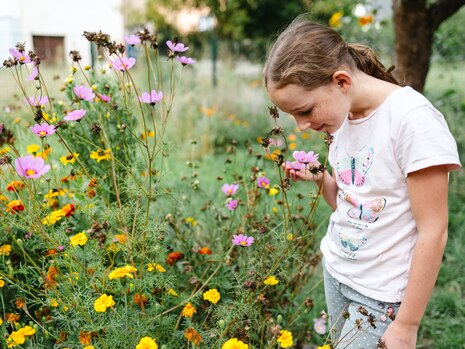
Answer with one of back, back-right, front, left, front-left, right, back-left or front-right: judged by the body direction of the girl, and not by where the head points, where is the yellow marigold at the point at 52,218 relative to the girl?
front-right

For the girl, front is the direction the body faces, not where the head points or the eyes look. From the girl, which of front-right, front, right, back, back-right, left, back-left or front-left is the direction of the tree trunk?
back-right

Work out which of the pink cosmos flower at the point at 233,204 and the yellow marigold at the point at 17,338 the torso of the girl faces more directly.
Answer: the yellow marigold

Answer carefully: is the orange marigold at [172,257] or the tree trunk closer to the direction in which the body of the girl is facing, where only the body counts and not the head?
the orange marigold

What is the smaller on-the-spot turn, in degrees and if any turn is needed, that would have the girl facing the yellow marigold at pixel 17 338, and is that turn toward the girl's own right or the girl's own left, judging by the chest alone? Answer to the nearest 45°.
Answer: approximately 45° to the girl's own right

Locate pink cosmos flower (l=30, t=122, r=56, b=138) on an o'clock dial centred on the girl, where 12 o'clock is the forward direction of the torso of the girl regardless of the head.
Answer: The pink cosmos flower is roughly at 1 o'clock from the girl.

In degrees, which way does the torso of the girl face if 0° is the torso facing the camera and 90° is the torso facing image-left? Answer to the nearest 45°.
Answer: approximately 45°
